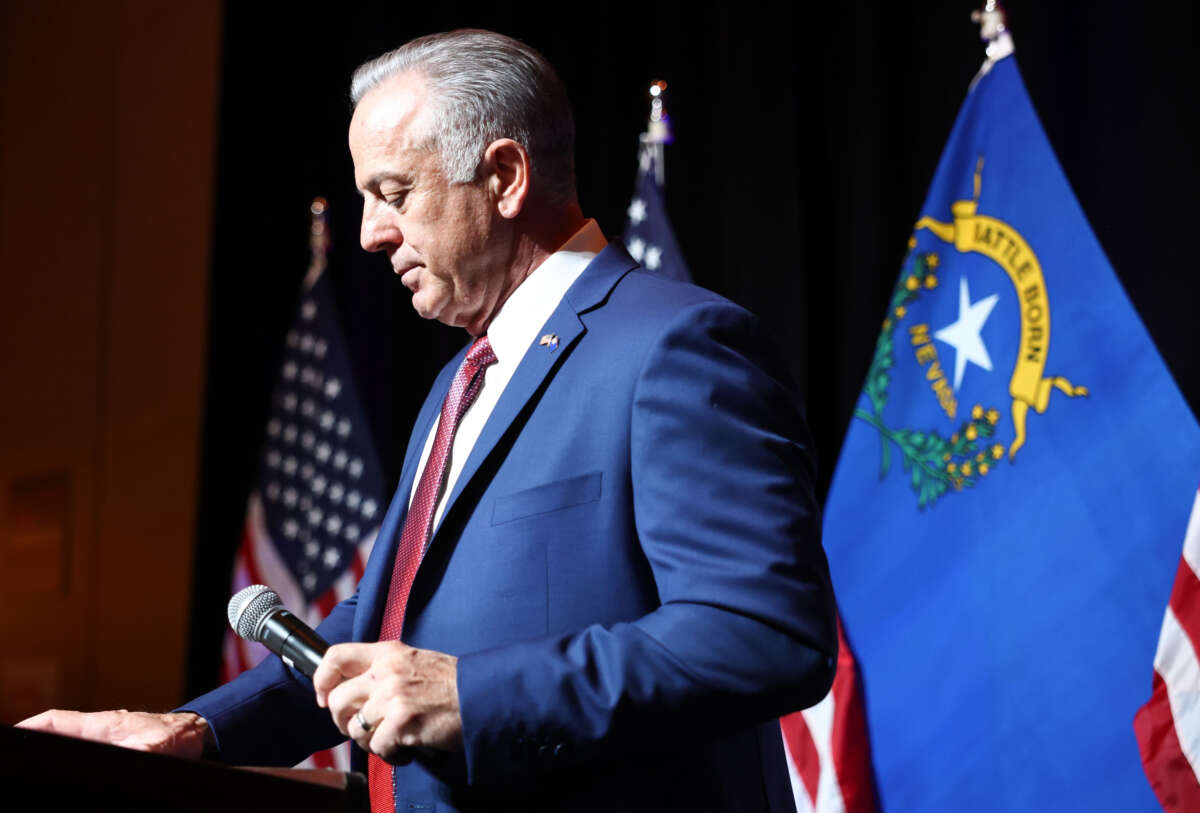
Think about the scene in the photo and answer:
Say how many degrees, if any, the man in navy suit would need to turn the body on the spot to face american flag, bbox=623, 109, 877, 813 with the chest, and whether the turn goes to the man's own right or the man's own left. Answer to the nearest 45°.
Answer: approximately 180°

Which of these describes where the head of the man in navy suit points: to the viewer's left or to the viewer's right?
to the viewer's left

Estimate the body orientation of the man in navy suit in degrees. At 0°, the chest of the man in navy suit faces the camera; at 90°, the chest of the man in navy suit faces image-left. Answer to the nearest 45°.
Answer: approximately 45°

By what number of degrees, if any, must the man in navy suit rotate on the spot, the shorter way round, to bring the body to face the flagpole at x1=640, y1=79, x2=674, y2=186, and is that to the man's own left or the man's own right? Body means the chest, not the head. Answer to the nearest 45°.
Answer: approximately 135° to the man's own right

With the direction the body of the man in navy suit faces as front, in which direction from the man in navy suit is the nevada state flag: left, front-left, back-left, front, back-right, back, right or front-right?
back

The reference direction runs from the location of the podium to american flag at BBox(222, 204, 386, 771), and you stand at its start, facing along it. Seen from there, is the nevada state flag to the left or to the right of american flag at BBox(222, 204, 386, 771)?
right

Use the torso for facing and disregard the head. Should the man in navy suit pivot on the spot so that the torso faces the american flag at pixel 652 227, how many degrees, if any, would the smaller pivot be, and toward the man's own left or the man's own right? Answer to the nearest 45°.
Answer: approximately 135° to the man's own right
